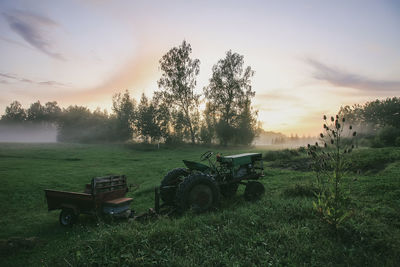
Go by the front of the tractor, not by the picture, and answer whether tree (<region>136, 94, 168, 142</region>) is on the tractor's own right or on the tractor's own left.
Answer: on the tractor's own left

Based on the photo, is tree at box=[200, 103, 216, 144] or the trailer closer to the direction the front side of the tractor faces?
the tree

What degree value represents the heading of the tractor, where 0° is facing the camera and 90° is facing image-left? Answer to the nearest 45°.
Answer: approximately 225°

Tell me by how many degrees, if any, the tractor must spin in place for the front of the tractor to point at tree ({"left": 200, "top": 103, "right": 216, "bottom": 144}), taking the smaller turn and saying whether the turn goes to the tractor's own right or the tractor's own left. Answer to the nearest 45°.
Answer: approximately 45° to the tractor's own left

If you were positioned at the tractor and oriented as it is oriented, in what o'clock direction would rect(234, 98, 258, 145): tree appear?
The tree is roughly at 11 o'clock from the tractor.

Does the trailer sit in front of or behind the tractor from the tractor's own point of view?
behind
